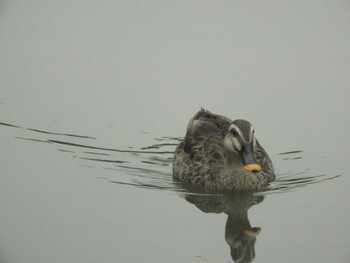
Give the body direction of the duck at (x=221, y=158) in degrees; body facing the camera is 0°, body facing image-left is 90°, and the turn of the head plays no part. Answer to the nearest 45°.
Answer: approximately 315°
